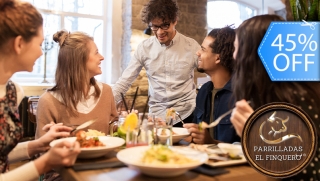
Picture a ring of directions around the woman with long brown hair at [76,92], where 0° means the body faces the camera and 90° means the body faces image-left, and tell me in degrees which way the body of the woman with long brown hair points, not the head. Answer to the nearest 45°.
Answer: approximately 315°

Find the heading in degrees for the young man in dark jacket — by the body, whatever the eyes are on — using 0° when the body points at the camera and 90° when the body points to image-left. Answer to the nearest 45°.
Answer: approximately 45°

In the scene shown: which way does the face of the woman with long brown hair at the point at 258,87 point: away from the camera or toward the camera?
away from the camera

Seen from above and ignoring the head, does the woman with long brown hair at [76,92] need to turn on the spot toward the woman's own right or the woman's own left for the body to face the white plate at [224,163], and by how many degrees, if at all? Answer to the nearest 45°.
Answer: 0° — they already face it

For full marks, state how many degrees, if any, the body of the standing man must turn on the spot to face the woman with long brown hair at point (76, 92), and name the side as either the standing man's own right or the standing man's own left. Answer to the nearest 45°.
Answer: approximately 45° to the standing man's own right

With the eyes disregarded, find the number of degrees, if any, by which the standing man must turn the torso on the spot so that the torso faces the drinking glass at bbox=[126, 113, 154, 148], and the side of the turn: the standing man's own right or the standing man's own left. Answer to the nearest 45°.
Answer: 0° — they already face it

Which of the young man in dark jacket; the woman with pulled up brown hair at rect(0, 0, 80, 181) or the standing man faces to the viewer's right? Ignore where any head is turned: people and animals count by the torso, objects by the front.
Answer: the woman with pulled up brown hair

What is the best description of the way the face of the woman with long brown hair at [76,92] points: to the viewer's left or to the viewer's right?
to the viewer's right

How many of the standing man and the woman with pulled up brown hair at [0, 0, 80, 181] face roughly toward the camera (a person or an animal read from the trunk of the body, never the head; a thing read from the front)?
1

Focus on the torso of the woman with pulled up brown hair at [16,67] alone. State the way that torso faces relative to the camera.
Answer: to the viewer's right
